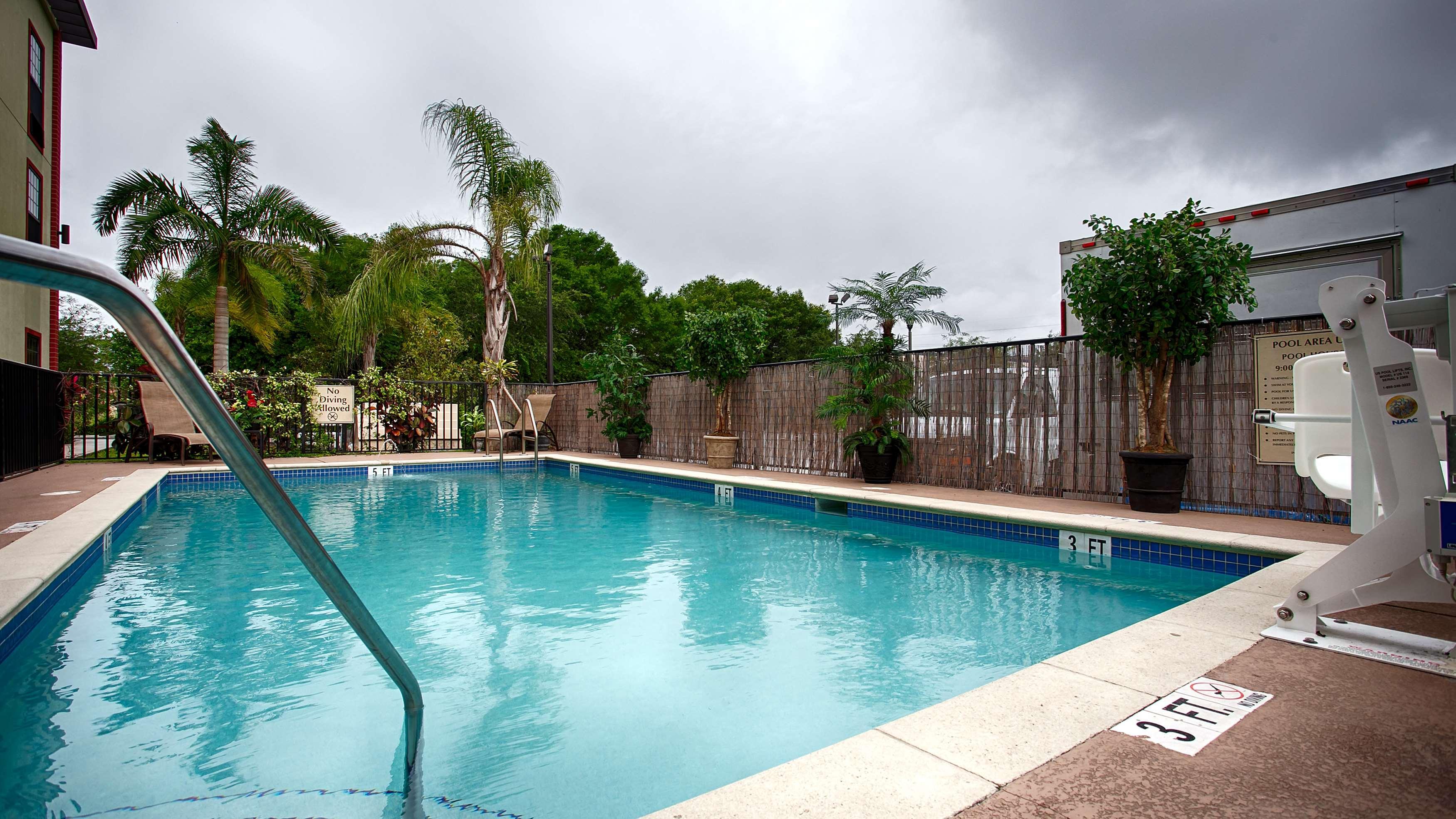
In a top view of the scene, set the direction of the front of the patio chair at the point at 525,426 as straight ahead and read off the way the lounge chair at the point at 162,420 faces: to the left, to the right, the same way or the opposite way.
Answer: to the left

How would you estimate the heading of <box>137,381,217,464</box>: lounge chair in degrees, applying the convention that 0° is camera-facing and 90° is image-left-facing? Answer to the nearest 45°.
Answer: approximately 315°

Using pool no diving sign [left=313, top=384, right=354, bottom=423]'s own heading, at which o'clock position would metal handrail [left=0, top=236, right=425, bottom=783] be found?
The metal handrail is roughly at 12 o'clock from the pool no diving sign.

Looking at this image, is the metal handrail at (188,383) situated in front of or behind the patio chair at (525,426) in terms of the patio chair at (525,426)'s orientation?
in front

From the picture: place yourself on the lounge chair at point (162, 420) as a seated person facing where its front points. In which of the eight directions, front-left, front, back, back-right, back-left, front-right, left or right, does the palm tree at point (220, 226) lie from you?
back-left

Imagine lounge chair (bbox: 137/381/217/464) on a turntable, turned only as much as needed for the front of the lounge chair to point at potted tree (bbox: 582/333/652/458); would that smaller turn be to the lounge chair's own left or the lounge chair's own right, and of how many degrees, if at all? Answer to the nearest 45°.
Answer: approximately 45° to the lounge chair's own left

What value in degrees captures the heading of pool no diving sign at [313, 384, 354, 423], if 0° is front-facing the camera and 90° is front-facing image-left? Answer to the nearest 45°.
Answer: approximately 0°

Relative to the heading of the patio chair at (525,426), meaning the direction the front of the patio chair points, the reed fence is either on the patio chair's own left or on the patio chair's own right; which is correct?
on the patio chair's own left

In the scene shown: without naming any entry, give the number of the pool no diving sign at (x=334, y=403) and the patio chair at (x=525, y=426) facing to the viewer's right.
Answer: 0

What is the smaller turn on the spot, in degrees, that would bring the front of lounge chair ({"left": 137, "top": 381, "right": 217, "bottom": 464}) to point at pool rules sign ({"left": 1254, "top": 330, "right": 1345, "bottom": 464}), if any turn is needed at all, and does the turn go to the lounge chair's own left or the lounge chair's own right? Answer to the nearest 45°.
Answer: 0° — it already faces it

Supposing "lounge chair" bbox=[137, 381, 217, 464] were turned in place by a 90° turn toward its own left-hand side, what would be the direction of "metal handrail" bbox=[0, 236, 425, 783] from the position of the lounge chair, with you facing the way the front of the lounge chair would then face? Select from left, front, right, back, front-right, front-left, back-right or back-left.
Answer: back-right

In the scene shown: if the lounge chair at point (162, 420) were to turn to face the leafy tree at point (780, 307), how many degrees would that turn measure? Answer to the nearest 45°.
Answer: approximately 90° to its left

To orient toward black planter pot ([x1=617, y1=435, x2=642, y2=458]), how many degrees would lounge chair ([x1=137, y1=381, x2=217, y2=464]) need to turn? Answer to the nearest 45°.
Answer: approximately 45° to its left

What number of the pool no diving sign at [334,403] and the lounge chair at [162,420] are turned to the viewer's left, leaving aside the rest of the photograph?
0

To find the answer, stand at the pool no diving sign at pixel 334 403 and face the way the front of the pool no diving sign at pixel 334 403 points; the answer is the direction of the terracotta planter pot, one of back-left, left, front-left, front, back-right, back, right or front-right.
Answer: front-left
